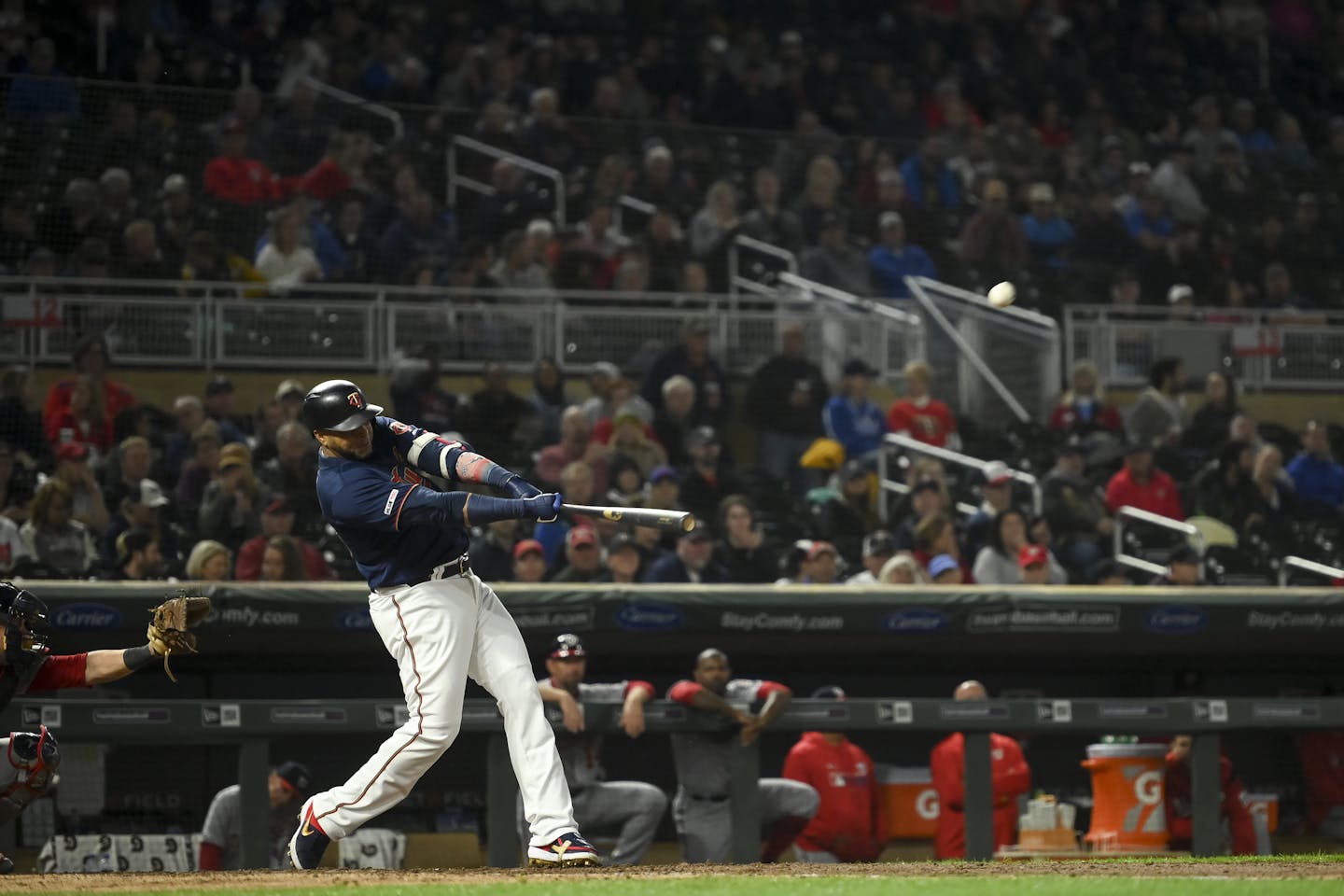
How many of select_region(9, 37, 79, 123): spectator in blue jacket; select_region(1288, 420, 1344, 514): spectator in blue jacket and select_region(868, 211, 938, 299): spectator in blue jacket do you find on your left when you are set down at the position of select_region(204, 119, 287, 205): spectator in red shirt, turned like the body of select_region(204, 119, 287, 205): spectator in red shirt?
2

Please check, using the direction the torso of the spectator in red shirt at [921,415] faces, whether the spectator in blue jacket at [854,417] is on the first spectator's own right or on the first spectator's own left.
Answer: on the first spectator's own right

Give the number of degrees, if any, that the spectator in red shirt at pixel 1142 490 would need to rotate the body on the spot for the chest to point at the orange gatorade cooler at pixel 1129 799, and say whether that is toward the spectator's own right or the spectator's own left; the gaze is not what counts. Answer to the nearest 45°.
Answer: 0° — they already face it

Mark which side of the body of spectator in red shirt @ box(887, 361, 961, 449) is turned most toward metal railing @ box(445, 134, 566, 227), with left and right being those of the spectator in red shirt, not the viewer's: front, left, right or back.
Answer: right

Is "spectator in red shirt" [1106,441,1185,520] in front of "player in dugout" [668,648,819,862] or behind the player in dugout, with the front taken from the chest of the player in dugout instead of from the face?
behind

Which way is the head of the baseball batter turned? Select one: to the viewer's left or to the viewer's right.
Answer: to the viewer's right

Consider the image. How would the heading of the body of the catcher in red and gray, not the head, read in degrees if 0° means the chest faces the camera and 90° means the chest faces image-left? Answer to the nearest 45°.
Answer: approximately 270°

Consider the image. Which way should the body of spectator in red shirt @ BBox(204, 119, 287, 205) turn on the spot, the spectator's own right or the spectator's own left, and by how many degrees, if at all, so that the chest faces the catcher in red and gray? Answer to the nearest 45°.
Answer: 0° — they already face them
